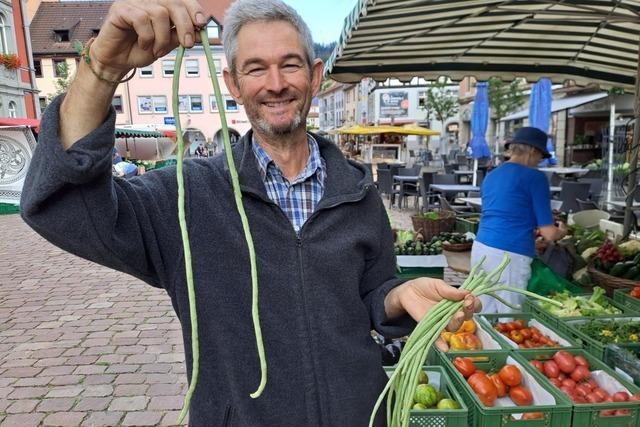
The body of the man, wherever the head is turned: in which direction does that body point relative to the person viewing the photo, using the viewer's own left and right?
facing the viewer

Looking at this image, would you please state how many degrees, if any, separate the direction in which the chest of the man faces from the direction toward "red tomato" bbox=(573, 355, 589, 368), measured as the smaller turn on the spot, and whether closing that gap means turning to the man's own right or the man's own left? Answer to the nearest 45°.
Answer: approximately 135° to the man's own left

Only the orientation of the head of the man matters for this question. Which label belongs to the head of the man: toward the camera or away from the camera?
toward the camera

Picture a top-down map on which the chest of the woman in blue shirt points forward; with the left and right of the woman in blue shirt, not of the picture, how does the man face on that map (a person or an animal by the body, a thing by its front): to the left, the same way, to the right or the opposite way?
to the right

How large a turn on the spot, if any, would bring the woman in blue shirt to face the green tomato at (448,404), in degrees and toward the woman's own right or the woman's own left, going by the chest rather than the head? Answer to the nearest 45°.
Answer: approximately 135° to the woman's own right

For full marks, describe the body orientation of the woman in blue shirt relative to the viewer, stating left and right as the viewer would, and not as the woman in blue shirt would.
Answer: facing away from the viewer and to the right of the viewer

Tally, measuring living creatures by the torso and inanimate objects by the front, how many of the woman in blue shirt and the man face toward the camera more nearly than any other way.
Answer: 1

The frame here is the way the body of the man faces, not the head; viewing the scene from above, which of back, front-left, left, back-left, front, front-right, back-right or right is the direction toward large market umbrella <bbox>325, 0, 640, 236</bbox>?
back-left

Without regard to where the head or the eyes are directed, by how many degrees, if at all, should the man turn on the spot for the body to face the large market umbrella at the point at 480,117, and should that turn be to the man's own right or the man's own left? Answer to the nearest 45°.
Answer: approximately 135° to the man's own left

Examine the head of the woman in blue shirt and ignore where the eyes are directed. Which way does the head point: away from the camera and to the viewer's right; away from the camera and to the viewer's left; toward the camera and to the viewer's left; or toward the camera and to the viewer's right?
away from the camera and to the viewer's right

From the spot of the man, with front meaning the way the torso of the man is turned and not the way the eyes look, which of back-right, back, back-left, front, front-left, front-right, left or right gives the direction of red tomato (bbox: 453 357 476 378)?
back-left

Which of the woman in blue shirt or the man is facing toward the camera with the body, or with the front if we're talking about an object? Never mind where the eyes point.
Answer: the man

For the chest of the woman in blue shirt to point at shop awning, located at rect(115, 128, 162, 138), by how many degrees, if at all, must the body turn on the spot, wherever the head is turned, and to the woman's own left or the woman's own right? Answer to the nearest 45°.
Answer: approximately 90° to the woman's own left

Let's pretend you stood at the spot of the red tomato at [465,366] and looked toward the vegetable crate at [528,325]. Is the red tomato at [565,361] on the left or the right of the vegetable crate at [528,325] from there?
right
